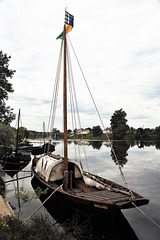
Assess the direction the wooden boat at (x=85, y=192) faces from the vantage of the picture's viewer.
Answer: facing the viewer and to the right of the viewer

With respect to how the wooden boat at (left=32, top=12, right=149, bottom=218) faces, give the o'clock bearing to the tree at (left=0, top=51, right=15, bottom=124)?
The tree is roughly at 6 o'clock from the wooden boat.
